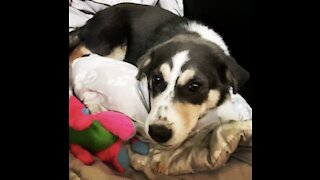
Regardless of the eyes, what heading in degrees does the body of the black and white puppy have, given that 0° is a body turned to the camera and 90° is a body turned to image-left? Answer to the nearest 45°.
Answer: approximately 315°
